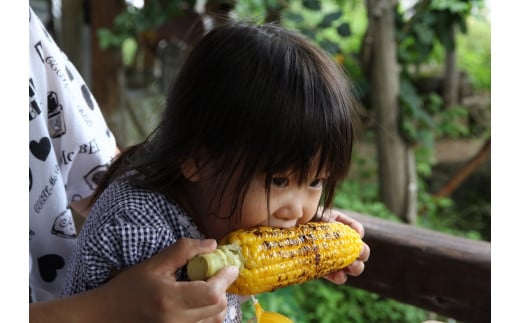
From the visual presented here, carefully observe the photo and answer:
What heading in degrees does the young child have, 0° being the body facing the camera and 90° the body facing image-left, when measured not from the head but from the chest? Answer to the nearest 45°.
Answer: approximately 315°

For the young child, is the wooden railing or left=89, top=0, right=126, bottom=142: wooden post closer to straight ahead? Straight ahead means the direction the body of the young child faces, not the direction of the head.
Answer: the wooden railing

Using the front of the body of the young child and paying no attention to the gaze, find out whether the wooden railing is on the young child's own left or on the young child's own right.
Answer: on the young child's own left

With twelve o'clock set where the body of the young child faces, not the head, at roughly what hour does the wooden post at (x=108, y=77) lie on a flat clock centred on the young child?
The wooden post is roughly at 7 o'clock from the young child.
